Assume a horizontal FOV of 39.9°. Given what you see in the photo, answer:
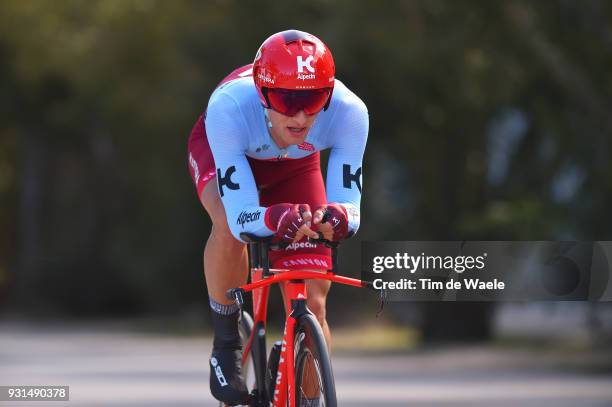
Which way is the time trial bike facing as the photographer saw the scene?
facing the viewer

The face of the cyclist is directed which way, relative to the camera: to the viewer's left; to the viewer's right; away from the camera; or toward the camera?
toward the camera
